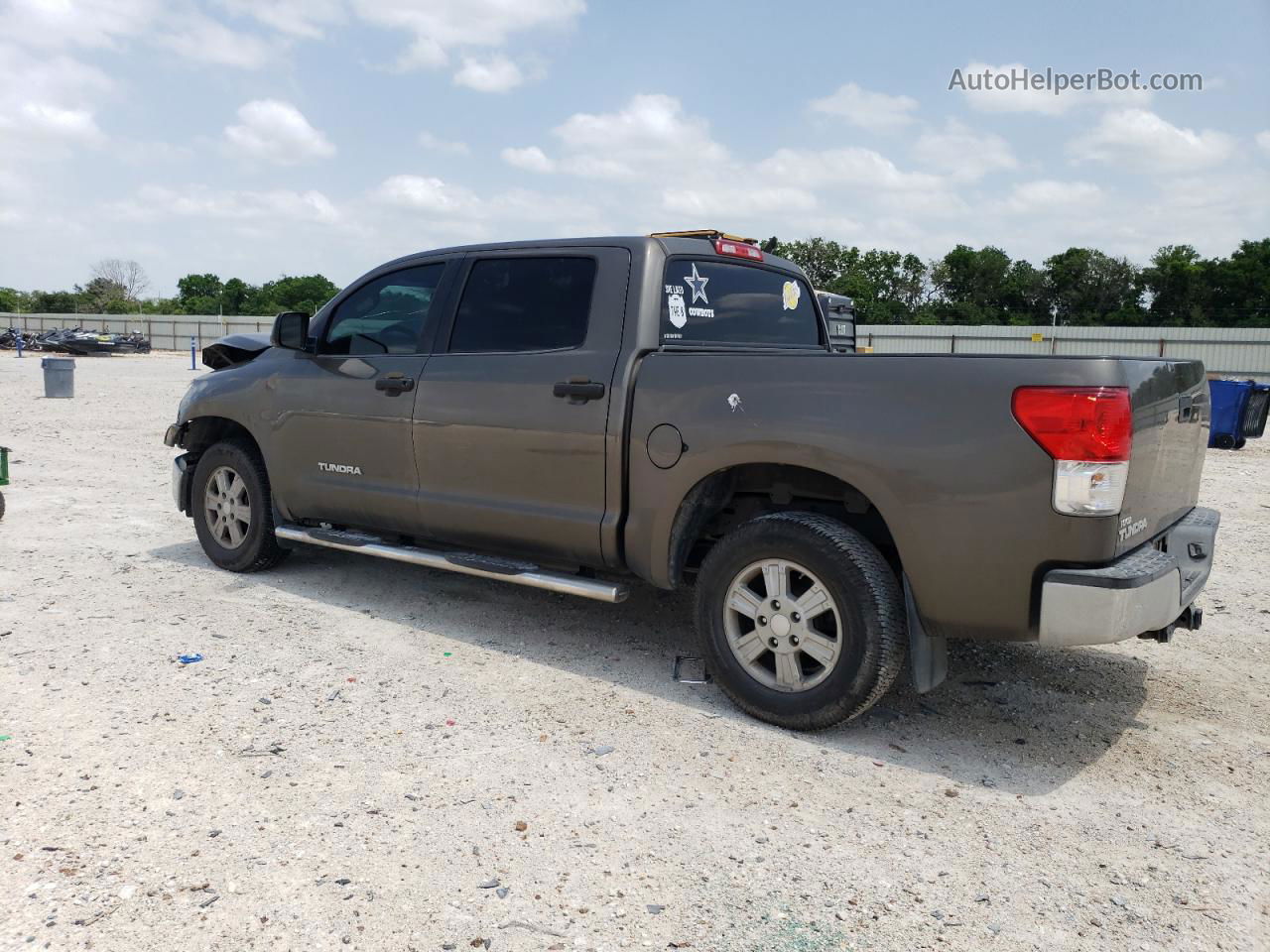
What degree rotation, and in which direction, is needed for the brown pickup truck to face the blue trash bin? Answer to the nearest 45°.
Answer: approximately 90° to its right

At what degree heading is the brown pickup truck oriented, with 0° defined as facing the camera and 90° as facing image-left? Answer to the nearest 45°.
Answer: approximately 135°

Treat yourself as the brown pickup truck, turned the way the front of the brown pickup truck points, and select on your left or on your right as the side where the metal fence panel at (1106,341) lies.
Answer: on your right

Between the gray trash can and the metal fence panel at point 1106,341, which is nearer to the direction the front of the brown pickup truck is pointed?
the gray trash can

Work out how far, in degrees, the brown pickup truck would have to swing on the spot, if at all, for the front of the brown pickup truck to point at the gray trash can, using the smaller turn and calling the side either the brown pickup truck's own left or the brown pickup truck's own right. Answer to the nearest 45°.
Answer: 0° — it already faces it

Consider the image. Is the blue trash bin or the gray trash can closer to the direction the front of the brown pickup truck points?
the gray trash can
